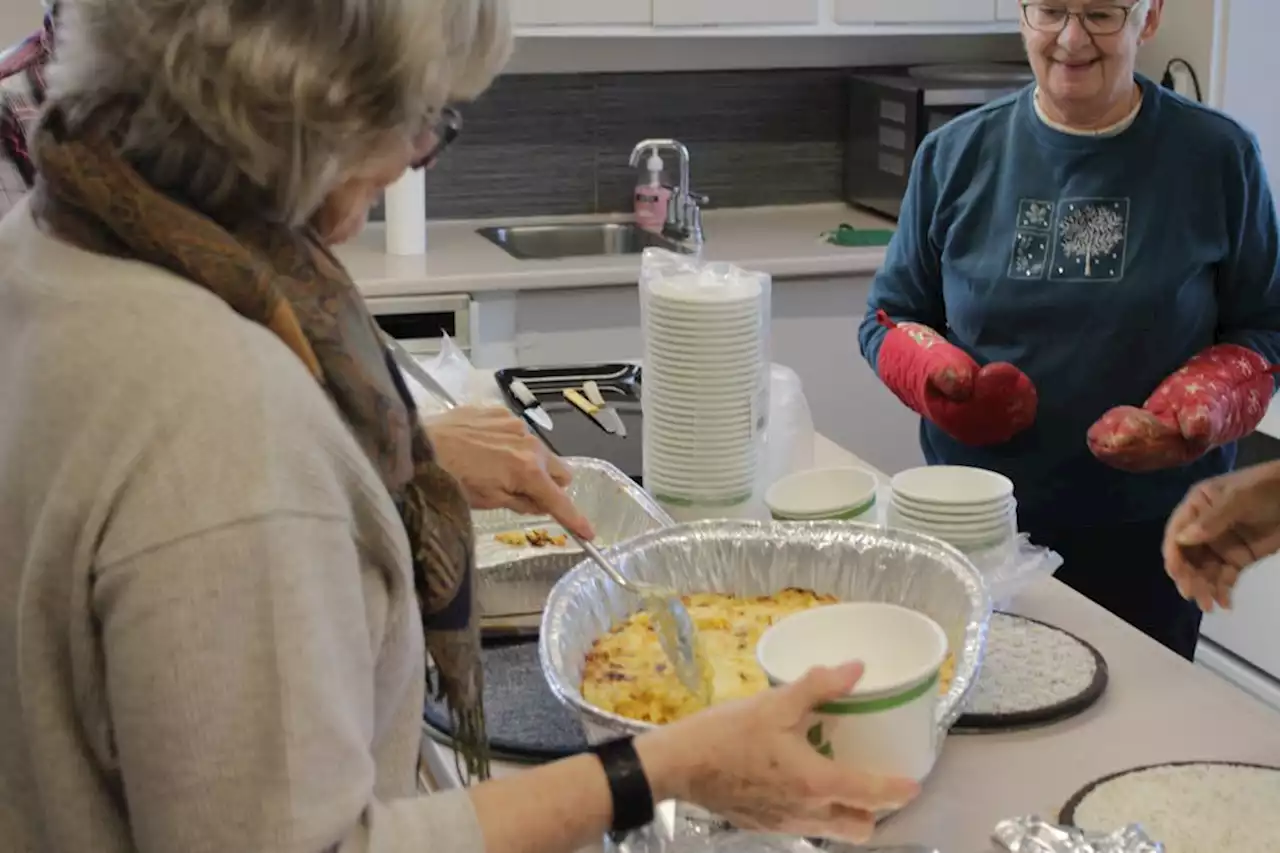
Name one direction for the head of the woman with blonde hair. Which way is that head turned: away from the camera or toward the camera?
away from the camera

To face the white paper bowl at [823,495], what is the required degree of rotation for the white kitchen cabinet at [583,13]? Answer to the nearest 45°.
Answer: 0° — it already faces it

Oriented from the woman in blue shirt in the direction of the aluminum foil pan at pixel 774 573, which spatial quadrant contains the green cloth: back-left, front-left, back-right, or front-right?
back-right

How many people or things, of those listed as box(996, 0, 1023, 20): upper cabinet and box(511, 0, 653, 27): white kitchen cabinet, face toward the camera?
2

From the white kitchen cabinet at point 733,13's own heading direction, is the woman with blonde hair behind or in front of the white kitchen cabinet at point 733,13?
in front

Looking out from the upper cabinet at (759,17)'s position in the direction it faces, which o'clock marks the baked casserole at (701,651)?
The baked casserole is roughly at 12 o'clock from the upper cabinet.

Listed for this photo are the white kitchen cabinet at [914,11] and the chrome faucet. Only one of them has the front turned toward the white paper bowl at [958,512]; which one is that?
the white kitchen cabinet

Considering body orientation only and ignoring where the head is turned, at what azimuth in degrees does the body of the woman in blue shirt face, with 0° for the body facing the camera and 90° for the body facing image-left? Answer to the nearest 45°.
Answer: approximately 0°

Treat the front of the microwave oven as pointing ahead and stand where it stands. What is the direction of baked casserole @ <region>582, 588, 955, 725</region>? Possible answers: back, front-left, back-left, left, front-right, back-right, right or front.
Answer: front-right

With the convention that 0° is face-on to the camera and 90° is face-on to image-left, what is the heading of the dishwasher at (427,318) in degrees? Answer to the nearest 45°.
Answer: approximately 0°
